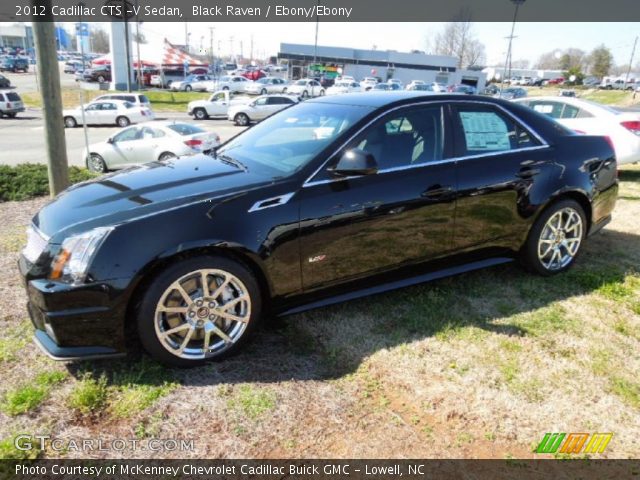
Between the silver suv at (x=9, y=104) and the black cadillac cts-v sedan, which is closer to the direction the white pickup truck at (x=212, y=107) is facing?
the silver suv

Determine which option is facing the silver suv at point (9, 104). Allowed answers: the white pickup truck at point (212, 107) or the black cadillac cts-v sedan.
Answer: the white pickup truck

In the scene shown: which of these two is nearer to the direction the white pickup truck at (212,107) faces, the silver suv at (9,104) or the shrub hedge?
the silver suv

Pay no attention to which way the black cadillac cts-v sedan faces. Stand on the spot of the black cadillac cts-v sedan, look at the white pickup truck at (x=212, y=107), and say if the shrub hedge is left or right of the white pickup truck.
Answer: left

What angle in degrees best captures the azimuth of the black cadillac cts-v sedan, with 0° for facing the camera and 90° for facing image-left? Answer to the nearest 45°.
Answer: approximately 45°

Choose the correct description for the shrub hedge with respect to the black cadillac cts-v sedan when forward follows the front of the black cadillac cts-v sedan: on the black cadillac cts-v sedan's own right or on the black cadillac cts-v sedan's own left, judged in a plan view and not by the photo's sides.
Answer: on the black cadillac cts-v sedan's own right

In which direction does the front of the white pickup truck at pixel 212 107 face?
to the viewer's left

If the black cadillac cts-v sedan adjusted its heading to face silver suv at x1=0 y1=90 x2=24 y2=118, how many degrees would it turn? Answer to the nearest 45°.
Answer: approximately 90° to its right

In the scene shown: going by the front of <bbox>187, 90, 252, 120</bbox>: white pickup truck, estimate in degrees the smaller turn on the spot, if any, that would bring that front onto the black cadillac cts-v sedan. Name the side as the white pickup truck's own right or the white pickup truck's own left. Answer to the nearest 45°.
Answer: approximately 90° to the white pickup truck's own left

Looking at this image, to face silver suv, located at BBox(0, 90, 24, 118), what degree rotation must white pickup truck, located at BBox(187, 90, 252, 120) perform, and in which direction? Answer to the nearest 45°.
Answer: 0° — it already faces it

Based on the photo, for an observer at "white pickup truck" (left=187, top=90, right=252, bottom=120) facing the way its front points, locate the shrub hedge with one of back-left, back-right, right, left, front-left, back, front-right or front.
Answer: left

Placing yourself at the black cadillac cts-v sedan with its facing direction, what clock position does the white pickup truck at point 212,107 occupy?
The white pickup truck is roughly at 4 o'clock from the black cadillac cts-v sedan.
